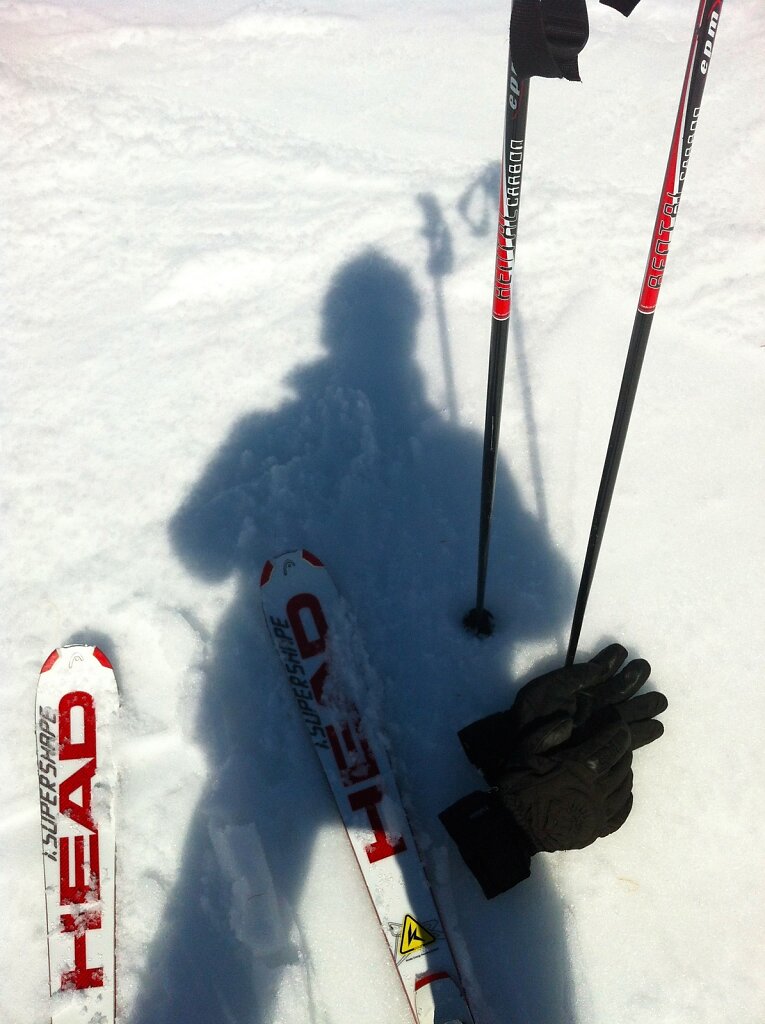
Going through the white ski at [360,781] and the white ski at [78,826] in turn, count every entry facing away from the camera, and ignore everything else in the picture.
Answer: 2

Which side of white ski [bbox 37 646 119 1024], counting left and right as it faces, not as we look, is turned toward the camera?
back

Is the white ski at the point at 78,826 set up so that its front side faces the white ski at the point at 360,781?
no

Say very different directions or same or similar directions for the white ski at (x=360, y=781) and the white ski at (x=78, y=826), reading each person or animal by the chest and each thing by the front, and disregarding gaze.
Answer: same or similar directions

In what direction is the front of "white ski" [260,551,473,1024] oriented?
away from the camera

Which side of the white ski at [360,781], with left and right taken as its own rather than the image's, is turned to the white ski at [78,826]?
left
